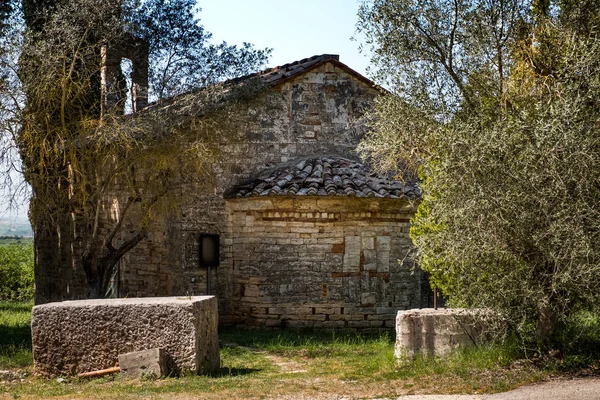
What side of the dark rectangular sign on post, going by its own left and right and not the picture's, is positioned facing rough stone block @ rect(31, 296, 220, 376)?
front

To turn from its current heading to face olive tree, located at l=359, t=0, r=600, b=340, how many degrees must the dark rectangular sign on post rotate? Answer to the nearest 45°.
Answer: approximately 45° to its left

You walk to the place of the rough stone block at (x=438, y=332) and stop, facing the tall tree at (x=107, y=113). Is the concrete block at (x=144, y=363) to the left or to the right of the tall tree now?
left

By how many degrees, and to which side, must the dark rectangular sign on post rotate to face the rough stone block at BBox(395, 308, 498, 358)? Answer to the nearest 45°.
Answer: approximately 45° to its left

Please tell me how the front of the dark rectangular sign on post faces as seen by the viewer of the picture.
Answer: facing the viewer

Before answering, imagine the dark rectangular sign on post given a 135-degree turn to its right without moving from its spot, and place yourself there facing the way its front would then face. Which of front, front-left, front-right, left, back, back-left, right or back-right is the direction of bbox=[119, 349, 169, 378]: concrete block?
back-left
